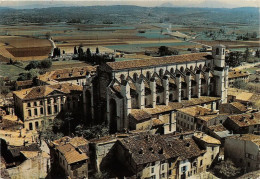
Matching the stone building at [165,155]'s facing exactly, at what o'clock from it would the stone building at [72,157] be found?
the stone building at [72,157] is roughly at 4 o'clock from the stone building at [165,155].

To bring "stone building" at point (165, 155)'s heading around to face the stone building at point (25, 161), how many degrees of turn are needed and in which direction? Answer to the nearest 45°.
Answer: approximately 135° to its right

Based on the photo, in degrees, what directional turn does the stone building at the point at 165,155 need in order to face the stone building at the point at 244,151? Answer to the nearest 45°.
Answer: approximately 45° to its left

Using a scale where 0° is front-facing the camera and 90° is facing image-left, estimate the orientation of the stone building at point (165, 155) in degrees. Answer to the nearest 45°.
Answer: approximately 315°

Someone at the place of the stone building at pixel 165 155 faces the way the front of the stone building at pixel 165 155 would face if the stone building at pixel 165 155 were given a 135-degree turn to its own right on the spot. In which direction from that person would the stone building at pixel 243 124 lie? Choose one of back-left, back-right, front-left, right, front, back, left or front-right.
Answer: back-right

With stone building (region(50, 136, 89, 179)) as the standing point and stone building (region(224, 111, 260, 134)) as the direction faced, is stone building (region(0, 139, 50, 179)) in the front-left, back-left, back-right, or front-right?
back-left
